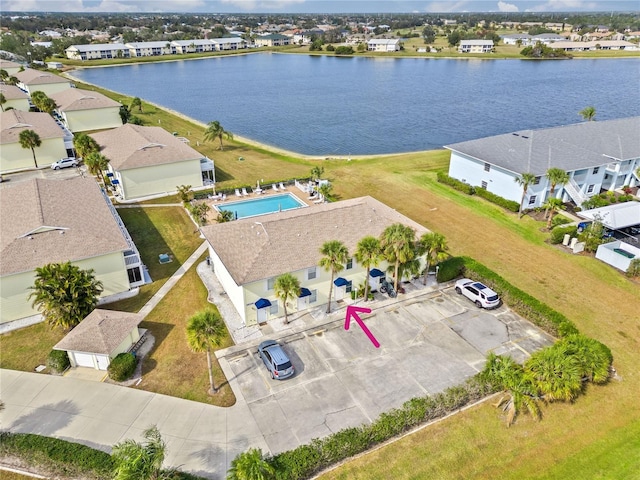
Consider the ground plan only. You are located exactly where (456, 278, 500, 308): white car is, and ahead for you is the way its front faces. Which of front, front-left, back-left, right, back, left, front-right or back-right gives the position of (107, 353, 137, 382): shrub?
left

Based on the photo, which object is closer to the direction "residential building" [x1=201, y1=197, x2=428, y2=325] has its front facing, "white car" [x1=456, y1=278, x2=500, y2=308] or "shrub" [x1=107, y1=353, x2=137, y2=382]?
the white car

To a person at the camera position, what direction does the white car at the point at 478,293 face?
facing away from the viewer and to the left of the viewer

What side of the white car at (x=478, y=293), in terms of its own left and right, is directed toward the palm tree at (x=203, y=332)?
left

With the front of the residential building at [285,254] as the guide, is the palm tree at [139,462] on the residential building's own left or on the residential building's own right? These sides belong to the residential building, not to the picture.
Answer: on the residential building's own right

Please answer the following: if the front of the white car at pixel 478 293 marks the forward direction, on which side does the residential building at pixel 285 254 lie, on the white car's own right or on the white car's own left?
on the white car's own left

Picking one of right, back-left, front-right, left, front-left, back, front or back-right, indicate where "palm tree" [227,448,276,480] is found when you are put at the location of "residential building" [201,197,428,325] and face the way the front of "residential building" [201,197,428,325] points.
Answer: front-right

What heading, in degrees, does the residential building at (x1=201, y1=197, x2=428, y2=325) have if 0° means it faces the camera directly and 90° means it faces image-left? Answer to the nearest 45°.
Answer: approximately 315°

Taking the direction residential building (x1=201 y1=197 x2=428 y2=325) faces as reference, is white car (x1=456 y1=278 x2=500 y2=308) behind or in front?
in front

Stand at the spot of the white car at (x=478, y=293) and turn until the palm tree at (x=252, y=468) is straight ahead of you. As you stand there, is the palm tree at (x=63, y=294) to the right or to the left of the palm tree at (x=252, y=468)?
right

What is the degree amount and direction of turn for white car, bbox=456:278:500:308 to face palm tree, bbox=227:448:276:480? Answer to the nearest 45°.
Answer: approximately 135° to its left

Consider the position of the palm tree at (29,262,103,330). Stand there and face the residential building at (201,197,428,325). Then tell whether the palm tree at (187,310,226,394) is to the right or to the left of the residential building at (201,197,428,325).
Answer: right

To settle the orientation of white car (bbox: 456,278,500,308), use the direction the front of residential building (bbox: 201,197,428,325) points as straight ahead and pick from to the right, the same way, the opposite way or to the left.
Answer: the opposite way

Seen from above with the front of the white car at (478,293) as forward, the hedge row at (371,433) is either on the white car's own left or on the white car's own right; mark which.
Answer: on the white car's own left
